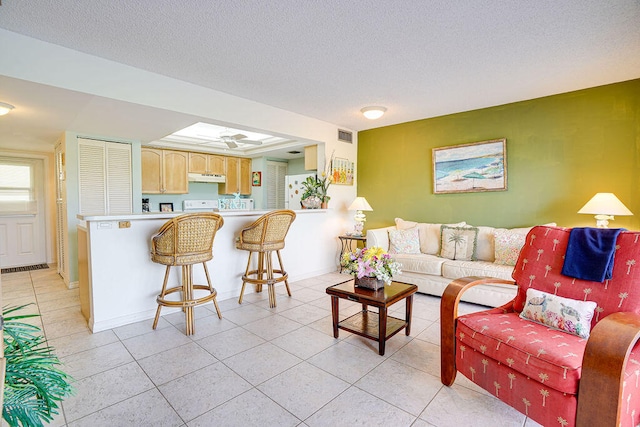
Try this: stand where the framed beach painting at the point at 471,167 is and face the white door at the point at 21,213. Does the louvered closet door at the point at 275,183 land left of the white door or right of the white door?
right

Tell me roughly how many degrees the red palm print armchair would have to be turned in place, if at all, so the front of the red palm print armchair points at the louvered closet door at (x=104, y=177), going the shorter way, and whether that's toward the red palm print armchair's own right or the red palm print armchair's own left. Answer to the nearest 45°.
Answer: approximately 45° to the red palm print armchair's own right

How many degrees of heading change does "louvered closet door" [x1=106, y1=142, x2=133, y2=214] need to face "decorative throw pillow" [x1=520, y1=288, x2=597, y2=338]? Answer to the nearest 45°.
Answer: approximately 45° to its left

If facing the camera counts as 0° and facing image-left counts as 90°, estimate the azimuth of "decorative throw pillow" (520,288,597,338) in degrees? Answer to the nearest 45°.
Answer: approximately 45°

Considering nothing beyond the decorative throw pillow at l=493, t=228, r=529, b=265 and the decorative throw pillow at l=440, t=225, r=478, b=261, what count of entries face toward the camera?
2

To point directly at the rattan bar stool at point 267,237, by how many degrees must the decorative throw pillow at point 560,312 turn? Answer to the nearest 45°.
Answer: approximately 45° to its right
